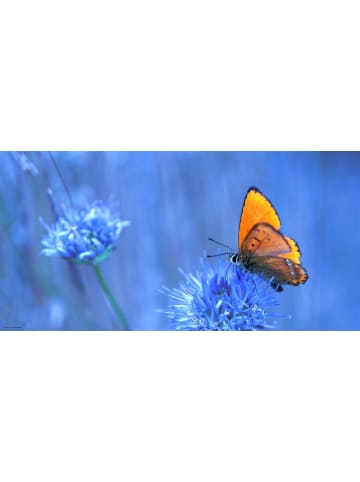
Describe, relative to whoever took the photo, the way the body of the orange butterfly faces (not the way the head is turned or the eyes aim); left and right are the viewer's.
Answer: facing to the left of the viewer

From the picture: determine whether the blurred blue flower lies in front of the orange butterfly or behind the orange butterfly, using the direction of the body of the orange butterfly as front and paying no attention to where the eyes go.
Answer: in front
